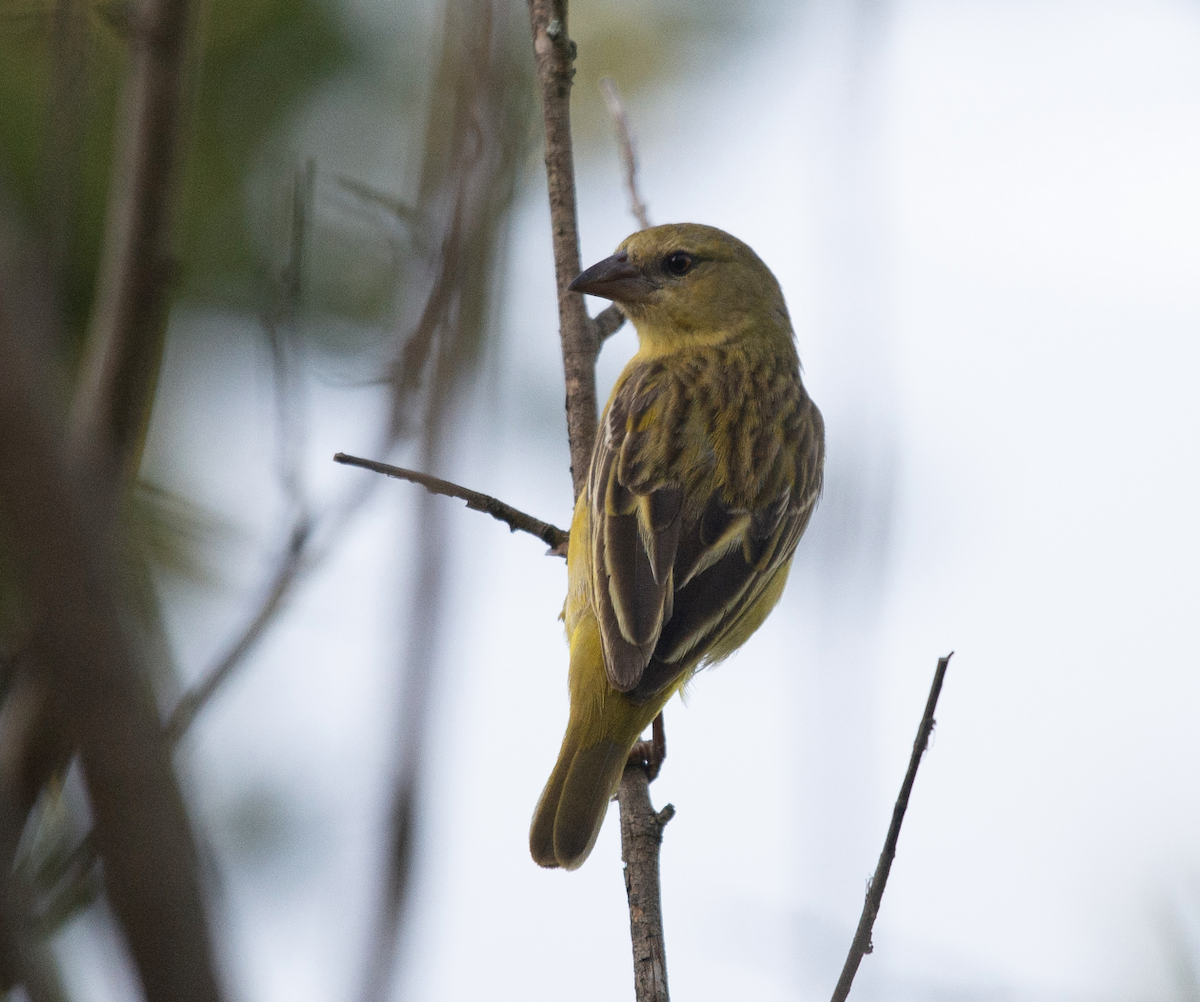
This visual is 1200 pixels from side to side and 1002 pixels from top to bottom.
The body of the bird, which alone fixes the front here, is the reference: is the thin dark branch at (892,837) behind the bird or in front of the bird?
behind

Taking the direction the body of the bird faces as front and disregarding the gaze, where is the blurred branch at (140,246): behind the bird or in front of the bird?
behind

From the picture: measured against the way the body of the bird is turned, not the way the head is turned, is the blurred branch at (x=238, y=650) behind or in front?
behind

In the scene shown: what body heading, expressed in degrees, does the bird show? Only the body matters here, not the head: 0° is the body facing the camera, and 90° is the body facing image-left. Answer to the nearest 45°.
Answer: approximately 180°
